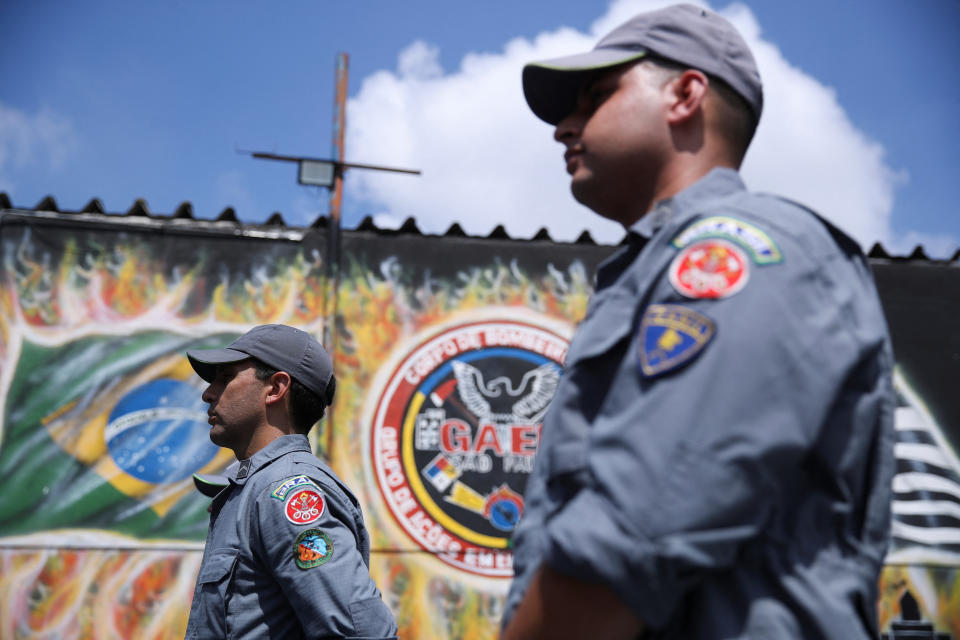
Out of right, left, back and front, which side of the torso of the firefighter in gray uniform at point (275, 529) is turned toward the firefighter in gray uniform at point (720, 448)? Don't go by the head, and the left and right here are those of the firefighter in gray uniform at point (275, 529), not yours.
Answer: left

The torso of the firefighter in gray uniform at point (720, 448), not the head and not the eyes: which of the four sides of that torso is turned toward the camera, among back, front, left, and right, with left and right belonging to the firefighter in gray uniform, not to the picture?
left

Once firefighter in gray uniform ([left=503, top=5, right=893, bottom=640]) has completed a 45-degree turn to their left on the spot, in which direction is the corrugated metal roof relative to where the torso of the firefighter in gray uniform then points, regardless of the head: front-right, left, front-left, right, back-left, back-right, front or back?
right

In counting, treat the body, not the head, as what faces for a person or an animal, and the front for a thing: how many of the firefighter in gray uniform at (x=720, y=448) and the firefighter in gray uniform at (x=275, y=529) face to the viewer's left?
2

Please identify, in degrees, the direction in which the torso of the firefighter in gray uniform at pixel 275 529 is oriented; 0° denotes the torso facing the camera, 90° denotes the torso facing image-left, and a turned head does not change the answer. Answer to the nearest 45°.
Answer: approximately 90°

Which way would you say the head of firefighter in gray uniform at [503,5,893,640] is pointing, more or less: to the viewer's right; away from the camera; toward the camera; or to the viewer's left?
to the viewer's left

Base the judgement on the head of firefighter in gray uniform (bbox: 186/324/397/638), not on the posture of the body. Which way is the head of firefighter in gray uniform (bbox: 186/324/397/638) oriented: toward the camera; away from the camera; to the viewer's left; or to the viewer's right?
to the viewer's left

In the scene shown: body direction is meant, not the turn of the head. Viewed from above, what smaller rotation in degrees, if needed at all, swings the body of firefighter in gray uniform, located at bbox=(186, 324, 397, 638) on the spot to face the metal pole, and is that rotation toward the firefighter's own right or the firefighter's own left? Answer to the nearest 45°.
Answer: approximately 90° to the firefighter's own right
